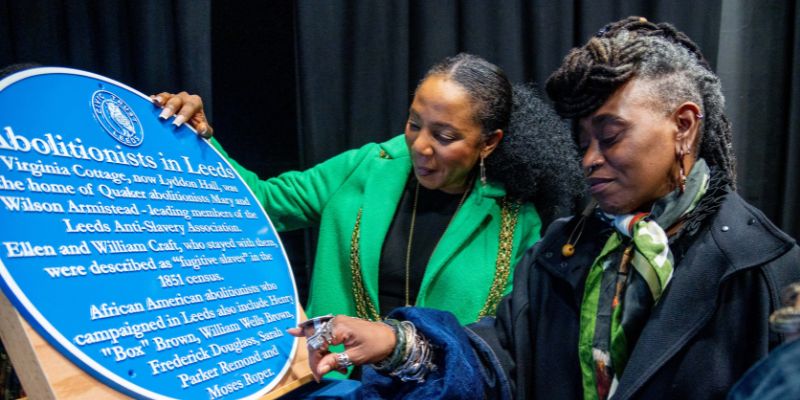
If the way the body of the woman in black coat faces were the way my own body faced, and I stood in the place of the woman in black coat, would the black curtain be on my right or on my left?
on my right

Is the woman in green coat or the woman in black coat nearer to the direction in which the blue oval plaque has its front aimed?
the woman in black coat

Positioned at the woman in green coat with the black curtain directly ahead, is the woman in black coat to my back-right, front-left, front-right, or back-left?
back-right

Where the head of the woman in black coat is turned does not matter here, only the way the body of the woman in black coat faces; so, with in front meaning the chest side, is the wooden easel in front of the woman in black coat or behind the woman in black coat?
in front

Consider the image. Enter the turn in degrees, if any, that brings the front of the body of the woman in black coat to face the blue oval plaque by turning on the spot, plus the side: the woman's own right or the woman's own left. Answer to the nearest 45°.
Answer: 0° — they already face it

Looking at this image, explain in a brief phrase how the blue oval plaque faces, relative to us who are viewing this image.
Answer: facing the viewer and to the right of the viewer

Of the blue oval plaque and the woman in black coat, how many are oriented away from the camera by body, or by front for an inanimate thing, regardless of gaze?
0

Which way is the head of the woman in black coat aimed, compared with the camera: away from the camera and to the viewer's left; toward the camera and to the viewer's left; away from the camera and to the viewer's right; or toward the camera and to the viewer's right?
toward the camera and to the viewer's left

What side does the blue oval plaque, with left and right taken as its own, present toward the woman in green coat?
left
